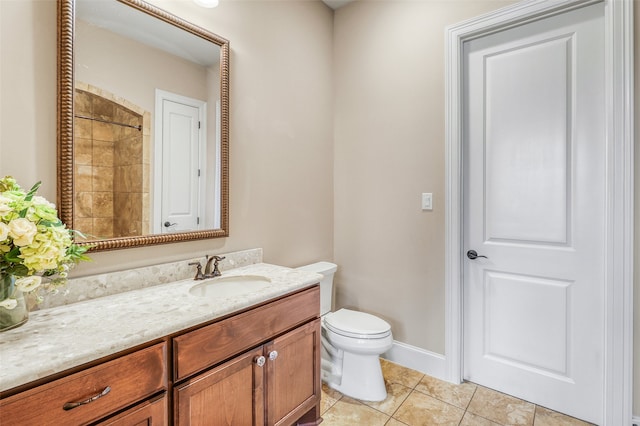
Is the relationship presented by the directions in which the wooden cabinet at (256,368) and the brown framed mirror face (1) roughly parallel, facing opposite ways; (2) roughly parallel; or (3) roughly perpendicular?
roughly parallel

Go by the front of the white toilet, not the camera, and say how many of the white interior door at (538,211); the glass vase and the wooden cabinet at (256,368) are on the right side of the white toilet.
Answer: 2

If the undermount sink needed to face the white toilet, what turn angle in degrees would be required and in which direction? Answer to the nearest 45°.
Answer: approximately 45° to its left

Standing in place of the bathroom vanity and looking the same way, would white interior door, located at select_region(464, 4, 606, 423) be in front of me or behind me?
in front

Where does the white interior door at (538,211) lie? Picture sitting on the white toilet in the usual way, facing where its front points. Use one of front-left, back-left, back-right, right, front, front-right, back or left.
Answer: front-left

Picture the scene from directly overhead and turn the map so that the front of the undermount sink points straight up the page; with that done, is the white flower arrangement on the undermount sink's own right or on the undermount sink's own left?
on the undermount sink's own right

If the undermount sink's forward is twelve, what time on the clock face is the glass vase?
The glass vase is roughly at 3 o'clock from the undermount sink.

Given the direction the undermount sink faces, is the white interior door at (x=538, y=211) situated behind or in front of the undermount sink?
in front

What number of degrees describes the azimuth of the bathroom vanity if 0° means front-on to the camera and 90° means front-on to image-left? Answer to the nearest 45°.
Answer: approximately 315°

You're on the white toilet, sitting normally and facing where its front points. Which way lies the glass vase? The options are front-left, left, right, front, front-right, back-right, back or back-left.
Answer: right

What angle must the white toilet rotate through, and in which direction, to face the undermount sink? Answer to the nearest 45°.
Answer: approximately 90° to its right

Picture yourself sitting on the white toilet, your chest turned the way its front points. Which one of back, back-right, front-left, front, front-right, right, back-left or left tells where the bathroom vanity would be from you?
right

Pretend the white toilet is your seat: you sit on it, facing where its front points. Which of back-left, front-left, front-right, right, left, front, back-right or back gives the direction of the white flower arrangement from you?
right

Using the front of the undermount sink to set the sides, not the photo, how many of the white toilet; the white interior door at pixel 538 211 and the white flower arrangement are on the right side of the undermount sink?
1
